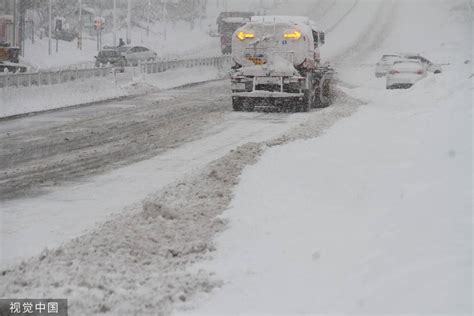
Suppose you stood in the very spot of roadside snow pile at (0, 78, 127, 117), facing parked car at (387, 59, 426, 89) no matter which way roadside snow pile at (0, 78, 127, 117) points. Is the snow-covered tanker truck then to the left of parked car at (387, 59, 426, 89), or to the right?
right

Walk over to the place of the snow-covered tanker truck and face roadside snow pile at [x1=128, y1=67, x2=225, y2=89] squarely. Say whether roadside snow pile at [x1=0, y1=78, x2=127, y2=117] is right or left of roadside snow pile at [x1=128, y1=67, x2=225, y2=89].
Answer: left

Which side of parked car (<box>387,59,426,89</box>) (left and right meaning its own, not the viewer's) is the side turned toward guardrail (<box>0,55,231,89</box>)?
left

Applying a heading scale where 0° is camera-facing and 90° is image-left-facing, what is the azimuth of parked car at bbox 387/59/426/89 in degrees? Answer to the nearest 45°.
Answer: approximately 180°

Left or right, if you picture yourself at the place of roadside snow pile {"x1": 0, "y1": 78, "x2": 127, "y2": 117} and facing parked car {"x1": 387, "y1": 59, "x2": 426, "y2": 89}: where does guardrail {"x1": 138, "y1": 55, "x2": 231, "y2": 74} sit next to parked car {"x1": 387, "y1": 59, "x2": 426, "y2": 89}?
left

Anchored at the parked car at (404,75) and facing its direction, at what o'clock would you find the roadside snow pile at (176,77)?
The roadside snow pile is roughly at 10 o'clock from the parked car.

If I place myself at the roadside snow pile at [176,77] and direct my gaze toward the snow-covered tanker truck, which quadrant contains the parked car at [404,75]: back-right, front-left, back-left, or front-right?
front-left

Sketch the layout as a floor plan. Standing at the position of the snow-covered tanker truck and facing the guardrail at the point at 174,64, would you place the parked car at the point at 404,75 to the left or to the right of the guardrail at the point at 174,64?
right

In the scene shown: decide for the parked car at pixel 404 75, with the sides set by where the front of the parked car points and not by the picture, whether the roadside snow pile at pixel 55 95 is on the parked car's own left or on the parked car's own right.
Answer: on the parked car's own left
